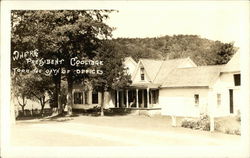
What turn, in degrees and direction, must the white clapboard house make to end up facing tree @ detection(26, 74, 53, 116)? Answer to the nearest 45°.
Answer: approximately 45° to its right

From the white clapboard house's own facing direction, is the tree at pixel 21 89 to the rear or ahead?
ahead
